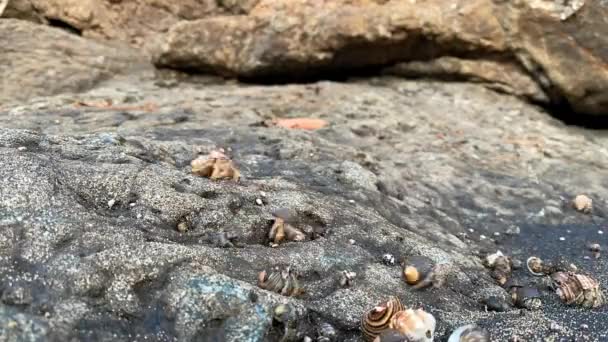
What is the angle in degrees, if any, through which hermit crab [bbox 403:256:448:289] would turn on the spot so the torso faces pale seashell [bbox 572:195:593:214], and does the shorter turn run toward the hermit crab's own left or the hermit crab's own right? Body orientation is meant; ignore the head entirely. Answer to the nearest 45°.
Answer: approximately 45° to the hermit crab's own left

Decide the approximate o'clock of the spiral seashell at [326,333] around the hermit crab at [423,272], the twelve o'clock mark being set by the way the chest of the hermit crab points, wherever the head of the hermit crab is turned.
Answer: The spiral seashell is roughly at 4 o'clock from the hermit crab.

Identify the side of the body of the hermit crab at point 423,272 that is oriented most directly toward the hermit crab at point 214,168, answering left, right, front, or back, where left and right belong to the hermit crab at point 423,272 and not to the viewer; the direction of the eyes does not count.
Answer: back

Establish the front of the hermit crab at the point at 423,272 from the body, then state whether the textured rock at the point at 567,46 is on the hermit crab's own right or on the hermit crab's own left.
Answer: on the hermit crab's own left

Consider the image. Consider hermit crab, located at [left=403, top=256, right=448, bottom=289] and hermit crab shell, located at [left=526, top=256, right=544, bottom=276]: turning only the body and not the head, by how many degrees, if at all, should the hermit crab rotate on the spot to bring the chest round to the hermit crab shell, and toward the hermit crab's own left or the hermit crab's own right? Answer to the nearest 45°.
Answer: approximately 45° to the hermit crab's own left

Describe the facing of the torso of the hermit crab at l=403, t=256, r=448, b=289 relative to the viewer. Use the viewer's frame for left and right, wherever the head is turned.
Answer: facing to the right of the viewer

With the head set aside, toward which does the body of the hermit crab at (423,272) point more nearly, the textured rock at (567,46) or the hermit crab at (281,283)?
the textured rock

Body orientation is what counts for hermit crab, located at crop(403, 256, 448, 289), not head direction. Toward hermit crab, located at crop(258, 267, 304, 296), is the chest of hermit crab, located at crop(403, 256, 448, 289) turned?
no

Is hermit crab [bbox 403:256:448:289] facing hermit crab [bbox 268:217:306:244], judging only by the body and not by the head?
no

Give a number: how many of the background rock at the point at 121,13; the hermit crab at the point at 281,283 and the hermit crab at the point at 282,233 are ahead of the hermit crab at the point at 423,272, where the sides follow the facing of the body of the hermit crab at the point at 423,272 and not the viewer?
0

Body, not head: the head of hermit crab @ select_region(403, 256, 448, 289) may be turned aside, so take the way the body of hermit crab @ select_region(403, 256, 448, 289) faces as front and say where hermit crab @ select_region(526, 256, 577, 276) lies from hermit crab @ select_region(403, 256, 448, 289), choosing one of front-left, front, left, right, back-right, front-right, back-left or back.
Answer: front-left

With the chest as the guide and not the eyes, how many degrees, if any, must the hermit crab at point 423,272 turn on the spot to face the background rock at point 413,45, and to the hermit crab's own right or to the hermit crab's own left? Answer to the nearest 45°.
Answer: approximately 90° to the hermit crab's own left

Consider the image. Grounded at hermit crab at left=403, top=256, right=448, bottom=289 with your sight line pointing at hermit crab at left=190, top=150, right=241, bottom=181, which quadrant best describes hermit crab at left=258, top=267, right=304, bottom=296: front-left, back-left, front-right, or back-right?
front-left

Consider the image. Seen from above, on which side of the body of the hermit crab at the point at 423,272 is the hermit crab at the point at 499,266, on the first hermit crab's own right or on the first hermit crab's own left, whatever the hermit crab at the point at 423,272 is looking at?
on the first hermit crab's own left
